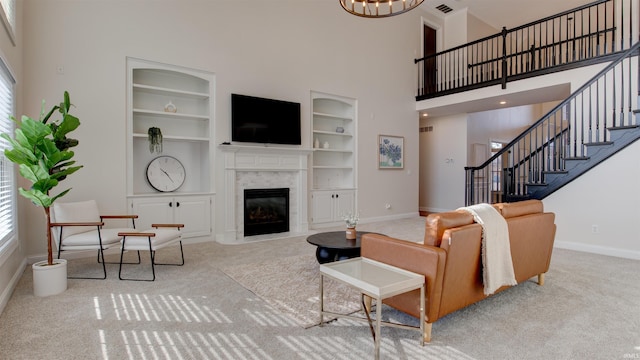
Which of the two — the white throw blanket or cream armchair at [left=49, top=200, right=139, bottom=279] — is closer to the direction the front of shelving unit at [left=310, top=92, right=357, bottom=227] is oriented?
the white throw blanket

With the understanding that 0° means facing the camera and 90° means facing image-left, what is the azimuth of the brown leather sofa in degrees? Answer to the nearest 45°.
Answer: approximately 135°

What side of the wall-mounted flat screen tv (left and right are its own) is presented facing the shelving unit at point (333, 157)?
left

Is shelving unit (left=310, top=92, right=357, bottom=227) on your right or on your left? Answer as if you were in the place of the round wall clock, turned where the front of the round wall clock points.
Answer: on your left

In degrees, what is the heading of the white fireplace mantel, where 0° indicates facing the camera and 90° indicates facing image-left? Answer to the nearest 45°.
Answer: approximately 315°

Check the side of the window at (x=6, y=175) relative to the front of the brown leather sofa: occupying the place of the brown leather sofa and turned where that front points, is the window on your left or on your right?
on your left

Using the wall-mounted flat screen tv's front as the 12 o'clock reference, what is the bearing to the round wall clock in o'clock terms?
The round wall clock is roughly at 4 o'clock from the wall-mounted flat screen tv.

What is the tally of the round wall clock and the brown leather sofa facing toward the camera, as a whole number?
1

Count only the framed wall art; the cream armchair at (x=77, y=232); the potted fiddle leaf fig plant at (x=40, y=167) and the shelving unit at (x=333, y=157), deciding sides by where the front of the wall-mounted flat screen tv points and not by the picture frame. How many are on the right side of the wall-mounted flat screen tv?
2

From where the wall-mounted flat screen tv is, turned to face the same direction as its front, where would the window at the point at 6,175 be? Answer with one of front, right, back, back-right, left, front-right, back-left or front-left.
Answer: right

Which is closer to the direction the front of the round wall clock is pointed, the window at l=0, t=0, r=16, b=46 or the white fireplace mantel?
the window
